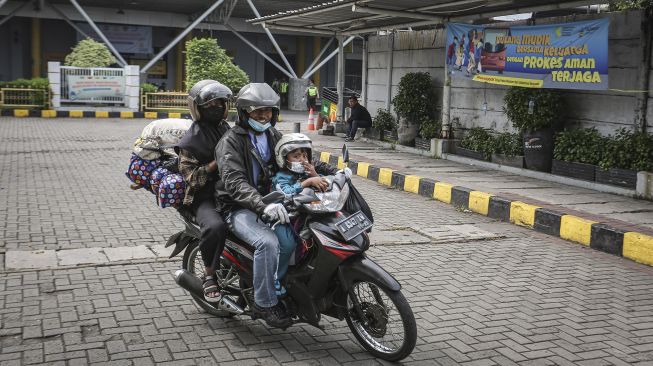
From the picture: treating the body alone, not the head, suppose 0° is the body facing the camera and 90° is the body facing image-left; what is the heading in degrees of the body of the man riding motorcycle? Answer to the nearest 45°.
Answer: approximately 315°

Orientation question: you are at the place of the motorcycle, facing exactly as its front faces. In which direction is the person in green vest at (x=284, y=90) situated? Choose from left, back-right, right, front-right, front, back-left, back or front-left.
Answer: back-left

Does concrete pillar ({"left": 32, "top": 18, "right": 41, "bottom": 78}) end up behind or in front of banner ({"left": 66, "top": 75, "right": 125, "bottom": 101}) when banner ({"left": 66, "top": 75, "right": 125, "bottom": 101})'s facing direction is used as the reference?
behind

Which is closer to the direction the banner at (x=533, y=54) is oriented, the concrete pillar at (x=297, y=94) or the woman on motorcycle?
the woman on motorcycle

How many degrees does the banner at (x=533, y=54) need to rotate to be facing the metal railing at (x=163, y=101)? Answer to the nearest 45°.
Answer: approximately 90° to its right

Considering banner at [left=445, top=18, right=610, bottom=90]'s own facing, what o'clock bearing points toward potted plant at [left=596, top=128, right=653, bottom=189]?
The potted plant is roughly at 9 o'clock from the banner.

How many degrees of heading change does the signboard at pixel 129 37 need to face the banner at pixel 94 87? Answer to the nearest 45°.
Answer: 0° — it already faces it

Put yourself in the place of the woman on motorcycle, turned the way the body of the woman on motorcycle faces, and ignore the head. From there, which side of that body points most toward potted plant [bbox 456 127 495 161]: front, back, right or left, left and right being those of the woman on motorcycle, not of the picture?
left

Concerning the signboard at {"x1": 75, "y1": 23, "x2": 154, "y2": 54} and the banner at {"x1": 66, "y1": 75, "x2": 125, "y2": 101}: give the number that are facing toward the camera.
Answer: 2

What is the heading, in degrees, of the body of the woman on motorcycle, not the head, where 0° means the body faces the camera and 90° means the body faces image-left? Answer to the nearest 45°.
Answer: approximately 315°

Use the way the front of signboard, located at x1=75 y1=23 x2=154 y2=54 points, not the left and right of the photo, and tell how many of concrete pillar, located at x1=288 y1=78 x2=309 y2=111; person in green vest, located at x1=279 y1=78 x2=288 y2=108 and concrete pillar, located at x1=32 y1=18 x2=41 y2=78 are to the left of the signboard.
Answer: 2

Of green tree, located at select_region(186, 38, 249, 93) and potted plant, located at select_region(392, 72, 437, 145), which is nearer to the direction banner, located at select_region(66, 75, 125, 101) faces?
the potted plant

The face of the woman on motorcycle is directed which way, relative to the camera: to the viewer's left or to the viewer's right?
to the viewer's right

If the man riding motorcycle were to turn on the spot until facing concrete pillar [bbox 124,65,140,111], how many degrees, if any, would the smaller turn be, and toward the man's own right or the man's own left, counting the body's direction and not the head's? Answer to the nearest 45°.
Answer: approximately 135° to the man's own left

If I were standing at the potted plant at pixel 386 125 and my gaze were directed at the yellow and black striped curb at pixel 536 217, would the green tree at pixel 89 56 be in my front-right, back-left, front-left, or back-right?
back-right
